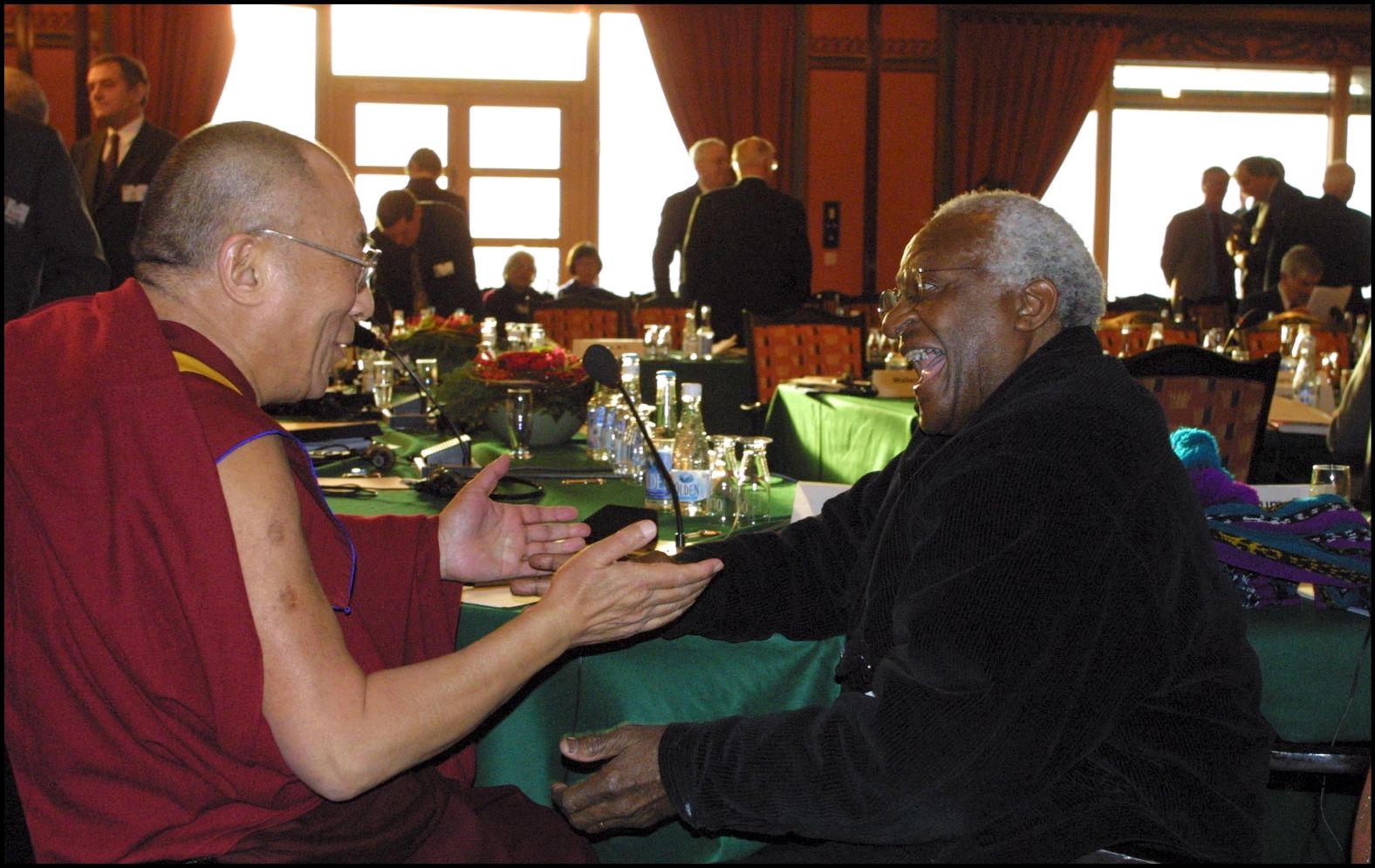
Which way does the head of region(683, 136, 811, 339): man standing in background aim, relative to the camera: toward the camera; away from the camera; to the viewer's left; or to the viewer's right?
away from the camera

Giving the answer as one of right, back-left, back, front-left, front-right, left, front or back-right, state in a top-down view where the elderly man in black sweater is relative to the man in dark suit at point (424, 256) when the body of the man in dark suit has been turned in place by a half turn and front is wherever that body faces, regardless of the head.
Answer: back-right

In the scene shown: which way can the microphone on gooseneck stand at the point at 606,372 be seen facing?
to the viewer's left

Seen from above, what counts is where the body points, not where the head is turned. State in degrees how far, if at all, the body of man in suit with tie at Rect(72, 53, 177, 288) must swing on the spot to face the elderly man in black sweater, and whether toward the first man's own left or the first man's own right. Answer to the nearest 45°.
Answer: approximately 45° to the first man's own left

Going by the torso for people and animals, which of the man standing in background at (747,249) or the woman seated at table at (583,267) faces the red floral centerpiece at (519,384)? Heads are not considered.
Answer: the woman seated at table

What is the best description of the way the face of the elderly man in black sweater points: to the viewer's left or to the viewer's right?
to the viewer's left

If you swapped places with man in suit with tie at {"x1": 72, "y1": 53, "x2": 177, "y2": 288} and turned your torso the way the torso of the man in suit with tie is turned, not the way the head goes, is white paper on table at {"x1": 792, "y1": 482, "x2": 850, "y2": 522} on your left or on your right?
on your left

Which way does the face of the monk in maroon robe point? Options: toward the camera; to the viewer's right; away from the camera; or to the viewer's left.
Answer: to the viewer's right

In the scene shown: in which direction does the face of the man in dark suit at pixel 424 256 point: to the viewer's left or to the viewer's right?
to the viewer's left

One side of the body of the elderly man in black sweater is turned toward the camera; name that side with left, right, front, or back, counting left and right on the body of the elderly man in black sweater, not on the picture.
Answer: left

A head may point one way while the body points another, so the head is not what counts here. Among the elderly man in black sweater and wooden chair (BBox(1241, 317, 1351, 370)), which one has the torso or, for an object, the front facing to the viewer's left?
the elderly man in black sweater
